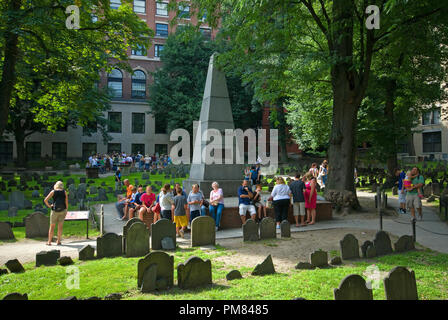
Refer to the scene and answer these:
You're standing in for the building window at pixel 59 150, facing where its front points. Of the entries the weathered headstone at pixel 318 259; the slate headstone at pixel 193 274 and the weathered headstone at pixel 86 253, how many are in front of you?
3

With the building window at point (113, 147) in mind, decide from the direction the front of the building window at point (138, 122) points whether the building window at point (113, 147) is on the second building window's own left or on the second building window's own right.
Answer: on the second building window's own right

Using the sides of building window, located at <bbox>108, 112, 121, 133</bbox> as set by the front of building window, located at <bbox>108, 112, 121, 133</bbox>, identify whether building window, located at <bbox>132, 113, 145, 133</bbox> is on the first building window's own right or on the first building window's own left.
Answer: on the first building window's own left

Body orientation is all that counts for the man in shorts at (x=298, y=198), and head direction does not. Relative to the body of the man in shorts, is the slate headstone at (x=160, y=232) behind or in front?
behind

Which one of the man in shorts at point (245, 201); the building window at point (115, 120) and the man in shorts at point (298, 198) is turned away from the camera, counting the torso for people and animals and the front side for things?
the man in shorts at point (298, 198)
